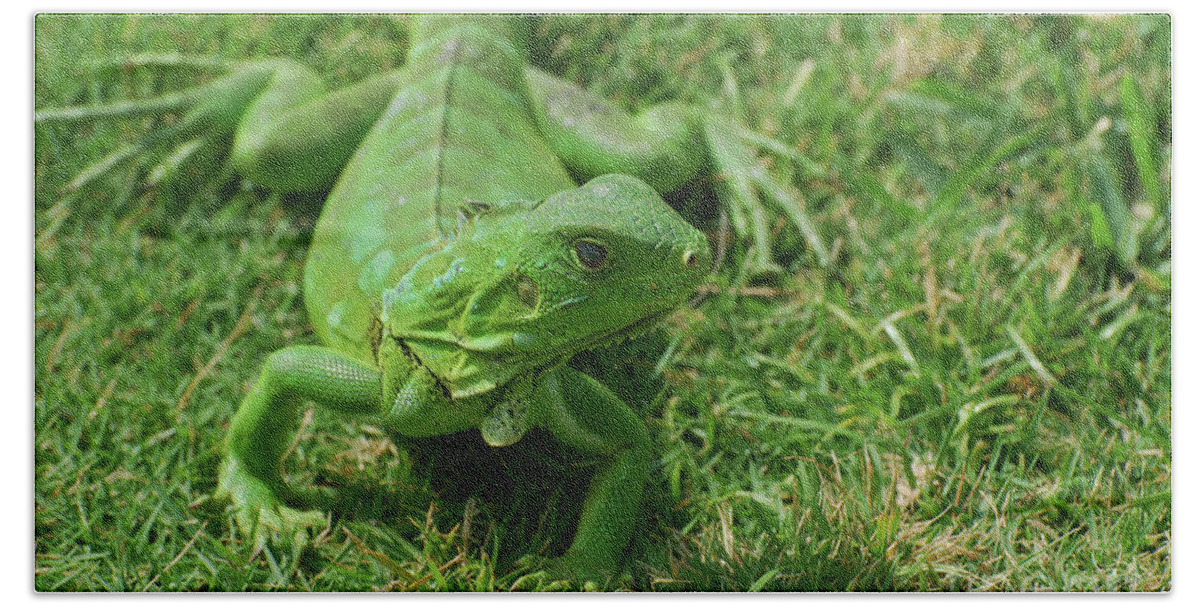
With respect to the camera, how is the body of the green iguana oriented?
toward the camera
